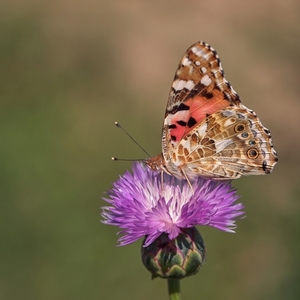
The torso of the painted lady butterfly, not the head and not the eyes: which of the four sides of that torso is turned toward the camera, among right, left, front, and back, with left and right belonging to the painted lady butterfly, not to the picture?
left
